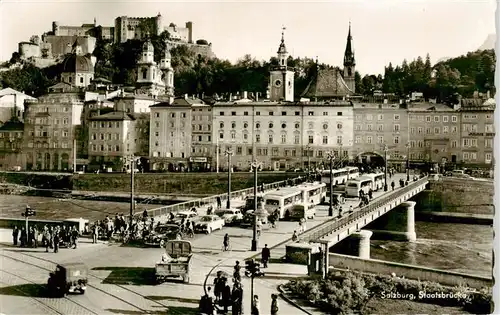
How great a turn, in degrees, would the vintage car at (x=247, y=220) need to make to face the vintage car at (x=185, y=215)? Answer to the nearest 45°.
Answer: approximately 45° to its right

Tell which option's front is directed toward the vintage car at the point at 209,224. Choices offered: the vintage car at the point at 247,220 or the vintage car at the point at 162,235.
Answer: the vintage car at the point at 247,220

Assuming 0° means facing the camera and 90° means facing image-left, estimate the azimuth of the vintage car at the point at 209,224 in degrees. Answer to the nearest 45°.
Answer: approximately 45°

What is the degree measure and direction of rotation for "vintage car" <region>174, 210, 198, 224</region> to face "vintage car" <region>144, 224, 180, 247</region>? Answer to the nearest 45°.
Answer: approximately 45° to its left

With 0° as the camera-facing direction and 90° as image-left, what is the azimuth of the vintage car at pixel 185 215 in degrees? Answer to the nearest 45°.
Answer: approximately 45°

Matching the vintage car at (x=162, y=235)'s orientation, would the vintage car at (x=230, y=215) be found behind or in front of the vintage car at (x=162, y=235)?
behind

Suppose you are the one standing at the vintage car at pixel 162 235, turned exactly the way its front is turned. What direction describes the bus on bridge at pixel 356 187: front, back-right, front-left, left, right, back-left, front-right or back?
back

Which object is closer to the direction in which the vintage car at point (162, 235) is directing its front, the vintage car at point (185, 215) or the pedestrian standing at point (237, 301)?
the pedestrian standing

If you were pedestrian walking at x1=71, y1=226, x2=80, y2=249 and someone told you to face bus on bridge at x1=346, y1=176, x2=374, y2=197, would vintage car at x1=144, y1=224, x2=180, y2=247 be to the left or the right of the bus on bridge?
right

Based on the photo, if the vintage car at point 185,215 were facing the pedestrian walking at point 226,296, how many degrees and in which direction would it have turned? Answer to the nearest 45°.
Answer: approximately 45° to its left

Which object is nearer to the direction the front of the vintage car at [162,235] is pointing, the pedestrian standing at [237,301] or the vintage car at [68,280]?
the vintage car
